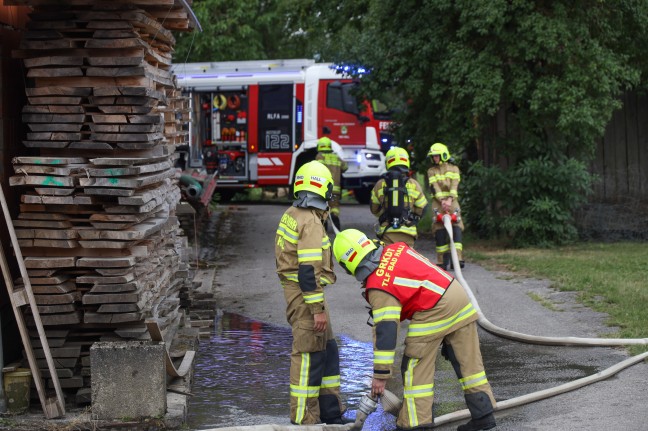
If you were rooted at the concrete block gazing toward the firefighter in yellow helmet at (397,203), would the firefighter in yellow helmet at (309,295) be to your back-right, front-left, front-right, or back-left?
front-right

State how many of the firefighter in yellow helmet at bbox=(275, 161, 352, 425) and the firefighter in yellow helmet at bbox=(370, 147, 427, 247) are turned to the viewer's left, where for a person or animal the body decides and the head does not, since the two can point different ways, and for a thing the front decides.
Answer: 0

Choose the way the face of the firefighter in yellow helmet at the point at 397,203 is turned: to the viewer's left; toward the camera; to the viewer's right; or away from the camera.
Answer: away from the camera

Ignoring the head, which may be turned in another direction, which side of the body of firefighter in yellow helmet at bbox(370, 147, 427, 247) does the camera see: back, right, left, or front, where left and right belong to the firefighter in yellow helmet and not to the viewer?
back

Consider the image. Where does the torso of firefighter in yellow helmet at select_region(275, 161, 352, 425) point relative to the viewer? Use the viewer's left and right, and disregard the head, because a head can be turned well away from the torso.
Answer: facing away from the viewer and to the right of the viewer

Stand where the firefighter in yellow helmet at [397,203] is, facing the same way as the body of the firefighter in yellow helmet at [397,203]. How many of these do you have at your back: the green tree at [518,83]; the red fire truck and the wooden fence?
0

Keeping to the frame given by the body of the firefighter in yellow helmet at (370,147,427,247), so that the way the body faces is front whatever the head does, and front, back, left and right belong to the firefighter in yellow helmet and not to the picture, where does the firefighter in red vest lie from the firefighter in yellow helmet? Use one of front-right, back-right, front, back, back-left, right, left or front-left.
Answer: back

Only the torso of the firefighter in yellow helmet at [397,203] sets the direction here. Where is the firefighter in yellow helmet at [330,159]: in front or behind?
in front

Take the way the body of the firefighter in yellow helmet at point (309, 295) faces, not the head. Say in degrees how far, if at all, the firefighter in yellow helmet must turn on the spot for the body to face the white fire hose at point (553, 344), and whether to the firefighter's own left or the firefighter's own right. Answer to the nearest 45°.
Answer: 0° — they already face it

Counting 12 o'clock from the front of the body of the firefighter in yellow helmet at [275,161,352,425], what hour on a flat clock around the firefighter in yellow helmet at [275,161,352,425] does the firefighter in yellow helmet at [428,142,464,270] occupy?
the firefighter in yellow helmet at [428,142,464,270] is roughly at 11 o'clock from the firefighter in yellow helmet at [275,161,352,425].

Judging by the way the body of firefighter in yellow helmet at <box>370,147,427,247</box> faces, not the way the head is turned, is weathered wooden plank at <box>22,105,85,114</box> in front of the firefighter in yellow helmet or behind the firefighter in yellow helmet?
behind

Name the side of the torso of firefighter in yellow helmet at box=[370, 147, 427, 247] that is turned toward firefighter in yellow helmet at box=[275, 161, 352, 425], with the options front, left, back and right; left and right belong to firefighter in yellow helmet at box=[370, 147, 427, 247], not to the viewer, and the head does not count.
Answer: back

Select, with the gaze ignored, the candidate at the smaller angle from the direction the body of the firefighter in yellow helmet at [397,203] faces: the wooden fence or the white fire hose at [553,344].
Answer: the wooden fence

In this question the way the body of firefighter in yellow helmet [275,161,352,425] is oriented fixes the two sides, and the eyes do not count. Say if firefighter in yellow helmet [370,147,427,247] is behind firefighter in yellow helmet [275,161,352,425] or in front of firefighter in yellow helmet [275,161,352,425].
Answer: in front

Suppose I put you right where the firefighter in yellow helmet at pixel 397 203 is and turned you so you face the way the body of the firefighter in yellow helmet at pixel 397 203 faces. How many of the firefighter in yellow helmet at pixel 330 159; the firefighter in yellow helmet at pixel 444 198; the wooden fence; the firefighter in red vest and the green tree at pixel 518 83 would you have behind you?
1

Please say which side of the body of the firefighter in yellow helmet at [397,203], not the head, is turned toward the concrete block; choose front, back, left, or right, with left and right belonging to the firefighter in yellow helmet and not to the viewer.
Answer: back
